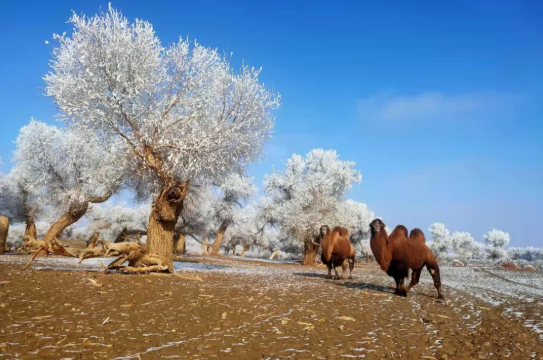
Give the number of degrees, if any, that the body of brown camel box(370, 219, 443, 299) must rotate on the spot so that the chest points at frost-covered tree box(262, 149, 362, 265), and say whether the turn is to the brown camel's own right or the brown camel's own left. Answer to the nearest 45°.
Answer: approximately 135° to the brown camel's own right

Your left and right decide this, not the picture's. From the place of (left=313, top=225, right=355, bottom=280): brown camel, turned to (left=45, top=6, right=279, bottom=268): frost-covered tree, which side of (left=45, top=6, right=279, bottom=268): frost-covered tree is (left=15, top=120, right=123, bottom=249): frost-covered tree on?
right

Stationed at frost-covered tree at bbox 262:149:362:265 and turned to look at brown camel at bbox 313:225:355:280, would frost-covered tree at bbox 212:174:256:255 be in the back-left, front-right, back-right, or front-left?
back-right

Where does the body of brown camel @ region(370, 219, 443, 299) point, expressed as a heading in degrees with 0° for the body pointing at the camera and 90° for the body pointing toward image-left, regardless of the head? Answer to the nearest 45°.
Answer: approximately 45°

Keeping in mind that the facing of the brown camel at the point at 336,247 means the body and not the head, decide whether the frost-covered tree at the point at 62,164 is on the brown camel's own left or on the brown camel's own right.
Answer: on the brown camel's own right

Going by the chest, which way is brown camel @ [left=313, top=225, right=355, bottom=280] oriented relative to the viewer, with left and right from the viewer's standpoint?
facing the viewer and to the left of the viewer

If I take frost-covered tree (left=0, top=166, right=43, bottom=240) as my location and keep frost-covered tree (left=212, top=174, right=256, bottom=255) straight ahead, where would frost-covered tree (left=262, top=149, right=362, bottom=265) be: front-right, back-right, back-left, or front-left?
front-right

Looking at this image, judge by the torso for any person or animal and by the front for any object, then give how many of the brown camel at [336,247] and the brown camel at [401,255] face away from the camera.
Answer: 0

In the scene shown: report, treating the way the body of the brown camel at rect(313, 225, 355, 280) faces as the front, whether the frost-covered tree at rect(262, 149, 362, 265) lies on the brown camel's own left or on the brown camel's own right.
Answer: on the brown camel's own right

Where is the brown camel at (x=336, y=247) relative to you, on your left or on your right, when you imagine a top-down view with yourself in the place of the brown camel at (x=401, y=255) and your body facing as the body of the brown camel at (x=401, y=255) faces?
on your right
